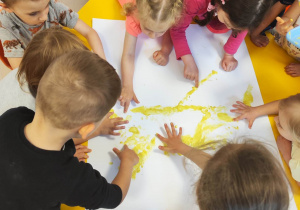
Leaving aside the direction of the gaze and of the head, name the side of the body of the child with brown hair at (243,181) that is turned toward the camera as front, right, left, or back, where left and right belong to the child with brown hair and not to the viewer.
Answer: back

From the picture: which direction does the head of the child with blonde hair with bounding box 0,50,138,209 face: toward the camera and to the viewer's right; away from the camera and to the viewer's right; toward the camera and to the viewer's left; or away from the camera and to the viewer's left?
away from the camera and to the viewer's right

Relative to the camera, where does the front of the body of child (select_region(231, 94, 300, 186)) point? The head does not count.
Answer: to the viewer's left

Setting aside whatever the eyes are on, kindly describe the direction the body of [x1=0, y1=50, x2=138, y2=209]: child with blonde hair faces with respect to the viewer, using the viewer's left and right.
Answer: facing away from the viewer and to the right of the viewer
